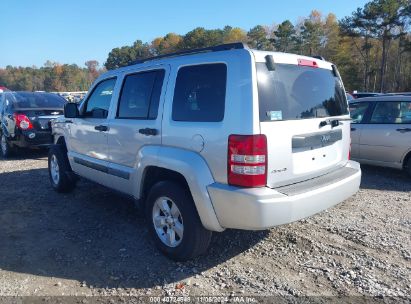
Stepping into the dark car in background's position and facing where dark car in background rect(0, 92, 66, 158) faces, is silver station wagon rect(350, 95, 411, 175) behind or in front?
behind

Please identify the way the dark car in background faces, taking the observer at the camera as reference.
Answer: facing away from the viewer and to the left of the viewer
